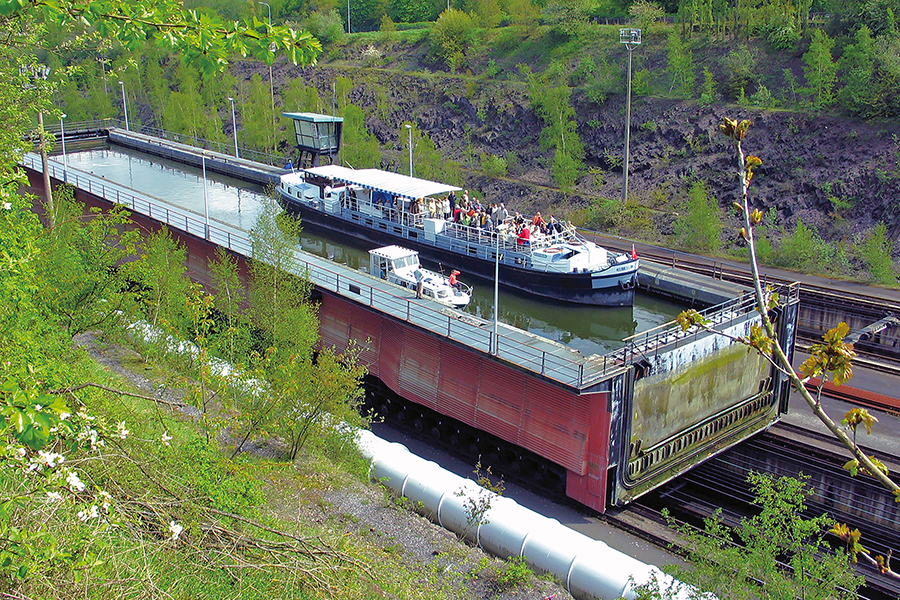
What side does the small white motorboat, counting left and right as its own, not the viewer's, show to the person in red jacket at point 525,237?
left

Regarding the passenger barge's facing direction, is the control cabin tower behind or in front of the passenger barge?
behind

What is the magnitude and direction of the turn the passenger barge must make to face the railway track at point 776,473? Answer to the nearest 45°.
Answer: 0° — it already faces it

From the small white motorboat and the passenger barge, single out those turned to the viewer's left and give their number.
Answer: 0

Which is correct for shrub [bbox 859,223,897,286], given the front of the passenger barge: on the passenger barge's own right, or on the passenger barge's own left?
on the passenger barge's own left

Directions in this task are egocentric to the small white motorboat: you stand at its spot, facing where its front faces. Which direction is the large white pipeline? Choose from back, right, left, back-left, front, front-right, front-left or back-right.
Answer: front-right

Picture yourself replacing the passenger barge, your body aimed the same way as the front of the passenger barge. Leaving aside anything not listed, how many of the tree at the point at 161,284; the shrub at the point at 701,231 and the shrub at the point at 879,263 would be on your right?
1

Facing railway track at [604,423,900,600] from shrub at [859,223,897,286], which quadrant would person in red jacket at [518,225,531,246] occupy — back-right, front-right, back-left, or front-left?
front-right

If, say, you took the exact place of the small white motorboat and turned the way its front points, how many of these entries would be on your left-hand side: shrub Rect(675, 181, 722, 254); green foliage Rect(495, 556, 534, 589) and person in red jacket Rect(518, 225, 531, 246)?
2

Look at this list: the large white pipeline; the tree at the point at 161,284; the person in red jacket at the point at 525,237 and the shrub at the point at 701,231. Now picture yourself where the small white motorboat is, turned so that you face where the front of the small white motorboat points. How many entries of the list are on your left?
2

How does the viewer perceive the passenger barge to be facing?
facing the viewer and to the right of the viewer

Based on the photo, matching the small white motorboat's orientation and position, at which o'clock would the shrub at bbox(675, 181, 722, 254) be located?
The shrub is roughly at 9 o'clock from the small white motorboat.

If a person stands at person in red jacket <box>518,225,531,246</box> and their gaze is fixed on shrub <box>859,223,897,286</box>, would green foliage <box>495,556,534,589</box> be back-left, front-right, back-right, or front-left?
back-right
